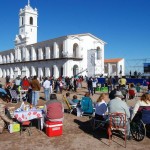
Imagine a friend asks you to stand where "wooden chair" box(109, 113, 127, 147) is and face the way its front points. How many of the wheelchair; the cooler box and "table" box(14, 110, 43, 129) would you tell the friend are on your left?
2

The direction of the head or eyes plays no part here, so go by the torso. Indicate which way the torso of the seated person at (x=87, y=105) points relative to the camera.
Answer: away from the camera

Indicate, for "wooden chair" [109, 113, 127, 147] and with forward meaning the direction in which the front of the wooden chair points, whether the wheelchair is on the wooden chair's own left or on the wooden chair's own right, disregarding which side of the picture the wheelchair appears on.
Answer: on the wooden chair's own right

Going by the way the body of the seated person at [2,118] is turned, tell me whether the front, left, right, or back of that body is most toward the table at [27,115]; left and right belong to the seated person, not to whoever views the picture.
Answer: front

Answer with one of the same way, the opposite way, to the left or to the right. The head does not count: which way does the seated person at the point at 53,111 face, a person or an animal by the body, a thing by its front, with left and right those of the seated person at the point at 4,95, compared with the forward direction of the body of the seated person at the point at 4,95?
to the left

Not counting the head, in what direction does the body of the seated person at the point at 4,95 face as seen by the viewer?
to the viewer's right

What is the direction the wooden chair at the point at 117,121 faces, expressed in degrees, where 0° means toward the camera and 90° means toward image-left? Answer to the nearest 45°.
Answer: approximately 180°

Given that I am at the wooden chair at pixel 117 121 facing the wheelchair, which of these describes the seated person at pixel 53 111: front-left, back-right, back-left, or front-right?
back-left

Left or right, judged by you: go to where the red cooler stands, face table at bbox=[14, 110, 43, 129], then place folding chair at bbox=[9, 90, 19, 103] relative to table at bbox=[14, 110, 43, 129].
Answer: right

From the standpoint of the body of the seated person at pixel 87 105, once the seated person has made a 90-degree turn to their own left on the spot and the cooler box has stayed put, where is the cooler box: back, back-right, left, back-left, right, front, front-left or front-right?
front-left

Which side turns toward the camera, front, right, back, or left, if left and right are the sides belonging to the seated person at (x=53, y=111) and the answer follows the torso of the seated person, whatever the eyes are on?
back

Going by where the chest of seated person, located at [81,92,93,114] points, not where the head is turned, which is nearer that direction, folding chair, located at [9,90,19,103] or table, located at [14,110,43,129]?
the folding chair
